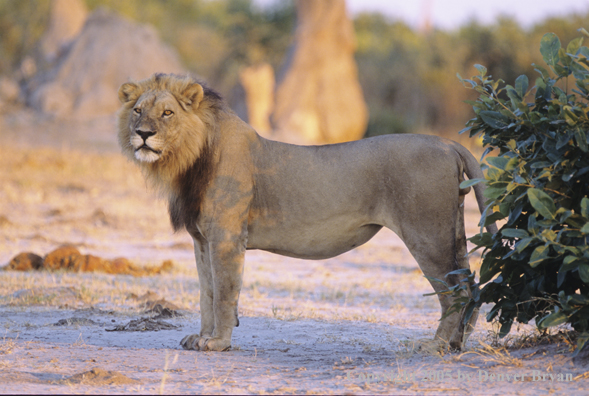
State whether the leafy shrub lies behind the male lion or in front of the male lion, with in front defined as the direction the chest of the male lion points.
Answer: behind

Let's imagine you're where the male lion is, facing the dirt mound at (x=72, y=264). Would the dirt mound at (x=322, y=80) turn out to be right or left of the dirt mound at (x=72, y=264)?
right

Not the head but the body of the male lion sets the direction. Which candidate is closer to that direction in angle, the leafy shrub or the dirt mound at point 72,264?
the dirt mound

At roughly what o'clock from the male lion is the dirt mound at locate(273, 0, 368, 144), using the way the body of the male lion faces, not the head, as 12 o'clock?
The dirt mound is roughly at 3 o'clock from the male lion.

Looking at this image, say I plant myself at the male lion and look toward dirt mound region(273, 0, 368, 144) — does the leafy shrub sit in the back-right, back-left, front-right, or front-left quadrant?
back-right

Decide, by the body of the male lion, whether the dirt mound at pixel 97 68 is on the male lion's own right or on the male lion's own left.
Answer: on the male lion's own right

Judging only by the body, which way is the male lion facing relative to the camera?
to the viewer's left

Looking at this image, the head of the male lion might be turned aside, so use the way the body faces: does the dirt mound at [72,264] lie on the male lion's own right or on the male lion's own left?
on the male lion's own right
